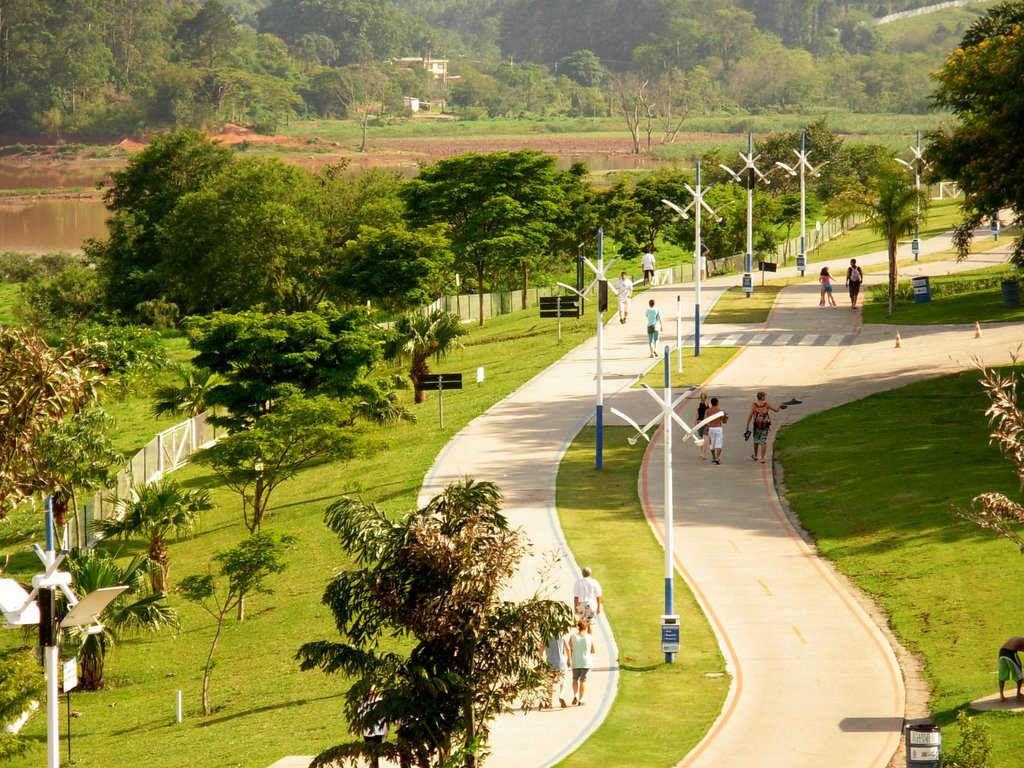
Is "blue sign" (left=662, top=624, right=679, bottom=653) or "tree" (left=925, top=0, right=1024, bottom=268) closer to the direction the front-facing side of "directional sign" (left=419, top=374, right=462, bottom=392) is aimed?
the blue sign

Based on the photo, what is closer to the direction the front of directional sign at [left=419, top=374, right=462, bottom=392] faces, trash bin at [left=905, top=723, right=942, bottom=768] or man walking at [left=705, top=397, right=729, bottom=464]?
the trash bin

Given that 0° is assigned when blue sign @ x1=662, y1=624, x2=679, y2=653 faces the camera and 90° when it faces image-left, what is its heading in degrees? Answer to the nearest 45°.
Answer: approximately 0°

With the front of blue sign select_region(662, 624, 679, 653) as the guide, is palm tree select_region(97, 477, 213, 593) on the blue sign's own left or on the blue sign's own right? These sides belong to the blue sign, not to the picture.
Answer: on the blue sign's own right

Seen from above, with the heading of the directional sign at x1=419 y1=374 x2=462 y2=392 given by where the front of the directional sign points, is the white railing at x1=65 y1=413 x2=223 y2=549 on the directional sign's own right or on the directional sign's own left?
on the directional sign's own right

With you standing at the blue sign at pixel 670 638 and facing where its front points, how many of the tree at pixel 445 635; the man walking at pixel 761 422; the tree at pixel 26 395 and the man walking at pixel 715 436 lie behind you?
2

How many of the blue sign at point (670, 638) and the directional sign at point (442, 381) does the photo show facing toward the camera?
2

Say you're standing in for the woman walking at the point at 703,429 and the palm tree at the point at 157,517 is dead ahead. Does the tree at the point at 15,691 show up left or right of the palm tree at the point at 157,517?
left

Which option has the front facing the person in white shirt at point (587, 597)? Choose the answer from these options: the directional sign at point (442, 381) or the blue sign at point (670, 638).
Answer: the directional sign

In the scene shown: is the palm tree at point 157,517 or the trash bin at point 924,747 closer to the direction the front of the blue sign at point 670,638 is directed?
the trash bin
